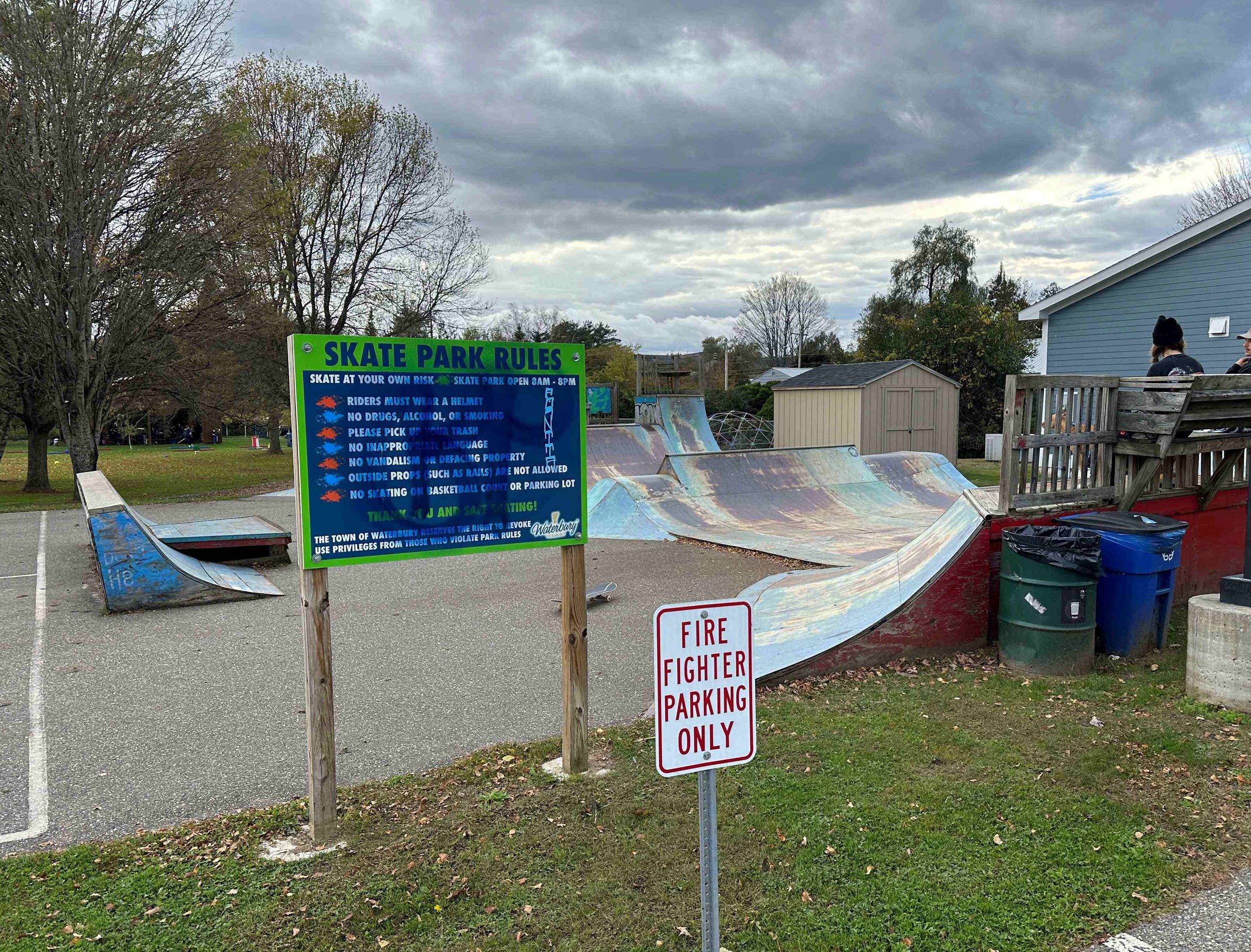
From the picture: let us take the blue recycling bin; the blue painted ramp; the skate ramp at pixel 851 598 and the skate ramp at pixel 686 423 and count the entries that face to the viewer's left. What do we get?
1

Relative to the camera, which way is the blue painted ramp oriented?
to the viewer's right

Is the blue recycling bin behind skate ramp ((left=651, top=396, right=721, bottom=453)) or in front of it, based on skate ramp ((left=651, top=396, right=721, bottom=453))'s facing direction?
in front

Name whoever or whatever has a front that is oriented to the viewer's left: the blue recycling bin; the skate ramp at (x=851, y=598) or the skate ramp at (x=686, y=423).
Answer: the skate ramp at (x=851, y=598)

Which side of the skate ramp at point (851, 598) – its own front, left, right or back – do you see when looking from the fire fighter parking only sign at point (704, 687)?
left

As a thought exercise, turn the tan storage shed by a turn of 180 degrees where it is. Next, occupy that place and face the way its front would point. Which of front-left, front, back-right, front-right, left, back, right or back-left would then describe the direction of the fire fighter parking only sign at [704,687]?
back-left

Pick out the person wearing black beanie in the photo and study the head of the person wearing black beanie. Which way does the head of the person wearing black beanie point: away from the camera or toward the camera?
away from the camera

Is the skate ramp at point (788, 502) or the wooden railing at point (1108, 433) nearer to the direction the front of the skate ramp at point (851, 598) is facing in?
the skate ramp

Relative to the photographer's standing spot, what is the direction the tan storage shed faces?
facing the viewer and to the right of the viewer

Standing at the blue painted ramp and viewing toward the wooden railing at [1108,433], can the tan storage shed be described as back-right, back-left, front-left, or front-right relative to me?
front-left

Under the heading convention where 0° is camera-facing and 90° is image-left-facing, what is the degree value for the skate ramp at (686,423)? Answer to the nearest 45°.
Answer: approximately 315°

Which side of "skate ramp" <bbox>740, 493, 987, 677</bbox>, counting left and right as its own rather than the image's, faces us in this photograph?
left

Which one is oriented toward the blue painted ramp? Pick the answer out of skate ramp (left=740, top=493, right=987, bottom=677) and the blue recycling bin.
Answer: the skate ramp

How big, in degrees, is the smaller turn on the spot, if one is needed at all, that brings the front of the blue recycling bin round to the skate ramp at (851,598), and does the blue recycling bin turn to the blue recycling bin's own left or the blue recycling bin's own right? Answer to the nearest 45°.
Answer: approximately 135° to the blue recycling bin's own right

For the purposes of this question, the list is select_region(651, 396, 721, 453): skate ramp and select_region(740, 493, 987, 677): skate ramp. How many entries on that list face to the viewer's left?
1
